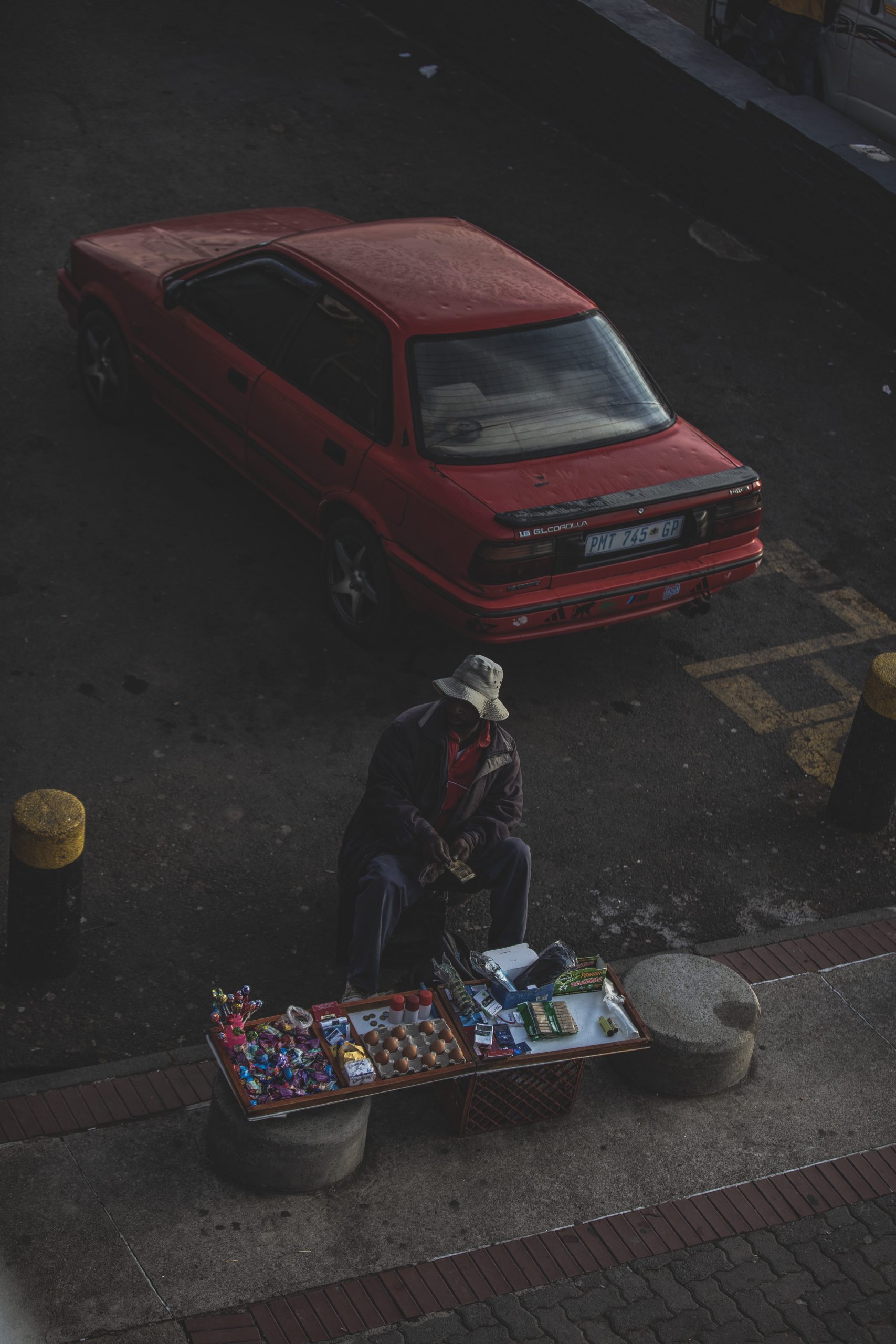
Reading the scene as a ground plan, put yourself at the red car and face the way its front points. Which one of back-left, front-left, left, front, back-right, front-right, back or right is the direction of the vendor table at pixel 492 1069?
back-left

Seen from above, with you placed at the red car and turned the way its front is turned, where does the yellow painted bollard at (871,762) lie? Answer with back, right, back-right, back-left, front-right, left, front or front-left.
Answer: back

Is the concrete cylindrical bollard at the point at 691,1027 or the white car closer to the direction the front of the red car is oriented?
the white car

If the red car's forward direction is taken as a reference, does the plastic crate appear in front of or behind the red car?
behind

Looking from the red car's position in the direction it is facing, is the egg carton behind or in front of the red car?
behind

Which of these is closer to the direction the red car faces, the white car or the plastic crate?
the white car

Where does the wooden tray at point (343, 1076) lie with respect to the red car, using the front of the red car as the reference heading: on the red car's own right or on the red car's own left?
on the red car's own left

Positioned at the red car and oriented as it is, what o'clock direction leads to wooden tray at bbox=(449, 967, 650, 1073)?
The wooden tray is roughly at 7 o'clock from the red car.

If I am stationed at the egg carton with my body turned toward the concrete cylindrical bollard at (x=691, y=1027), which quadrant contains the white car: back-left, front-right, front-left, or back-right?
front-left

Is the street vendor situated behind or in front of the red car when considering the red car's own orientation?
behind

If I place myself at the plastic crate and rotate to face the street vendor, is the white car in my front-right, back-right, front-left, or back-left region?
front-right

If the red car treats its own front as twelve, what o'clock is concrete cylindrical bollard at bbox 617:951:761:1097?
The concrete cylindrical bollard is roughly at 7 o'clock from the red car.

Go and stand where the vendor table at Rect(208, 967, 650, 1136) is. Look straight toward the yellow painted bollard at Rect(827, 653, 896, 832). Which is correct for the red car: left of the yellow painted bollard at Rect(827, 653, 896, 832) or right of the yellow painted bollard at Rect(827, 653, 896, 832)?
left

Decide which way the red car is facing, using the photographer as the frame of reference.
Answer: facing away from the viewer and to the left of the viewer

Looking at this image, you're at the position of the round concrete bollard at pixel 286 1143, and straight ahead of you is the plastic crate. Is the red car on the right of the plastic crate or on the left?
left
